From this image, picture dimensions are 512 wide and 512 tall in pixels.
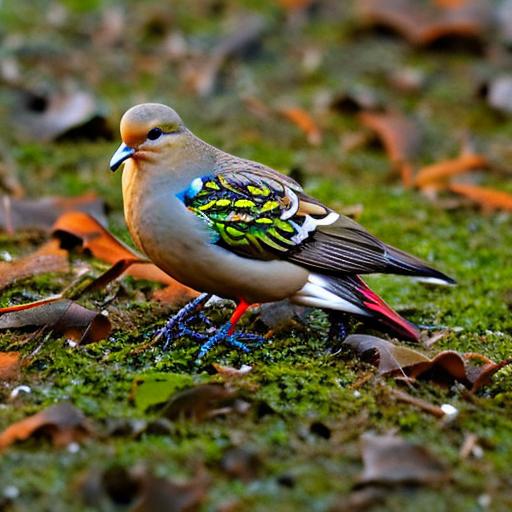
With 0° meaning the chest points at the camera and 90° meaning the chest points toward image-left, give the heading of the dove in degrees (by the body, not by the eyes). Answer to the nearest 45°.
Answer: approximately 90°

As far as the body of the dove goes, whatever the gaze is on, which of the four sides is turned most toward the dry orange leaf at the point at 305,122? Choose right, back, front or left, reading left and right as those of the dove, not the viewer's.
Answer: right

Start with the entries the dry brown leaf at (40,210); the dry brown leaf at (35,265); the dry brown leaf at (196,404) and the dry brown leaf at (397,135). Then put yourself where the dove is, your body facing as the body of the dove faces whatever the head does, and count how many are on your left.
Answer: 1

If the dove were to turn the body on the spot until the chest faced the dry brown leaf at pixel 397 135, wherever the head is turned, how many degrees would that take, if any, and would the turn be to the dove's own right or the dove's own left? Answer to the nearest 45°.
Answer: approximately 90° to the dove's own right

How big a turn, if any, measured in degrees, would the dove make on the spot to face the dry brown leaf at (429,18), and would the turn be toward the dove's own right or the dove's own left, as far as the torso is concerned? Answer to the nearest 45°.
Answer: approximately 90° to the dove's own right

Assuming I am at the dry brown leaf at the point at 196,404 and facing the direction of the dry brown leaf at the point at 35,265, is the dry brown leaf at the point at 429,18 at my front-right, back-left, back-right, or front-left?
front-right

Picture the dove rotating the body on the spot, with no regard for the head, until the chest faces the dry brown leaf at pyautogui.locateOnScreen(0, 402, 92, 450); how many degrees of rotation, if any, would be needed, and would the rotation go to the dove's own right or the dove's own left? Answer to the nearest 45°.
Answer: approximately 45° to the dove's own left

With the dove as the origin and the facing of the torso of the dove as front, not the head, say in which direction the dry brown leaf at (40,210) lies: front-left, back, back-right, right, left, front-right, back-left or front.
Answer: front-right

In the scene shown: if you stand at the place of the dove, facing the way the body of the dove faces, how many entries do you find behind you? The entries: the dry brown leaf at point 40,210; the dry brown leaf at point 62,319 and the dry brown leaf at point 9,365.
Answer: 0

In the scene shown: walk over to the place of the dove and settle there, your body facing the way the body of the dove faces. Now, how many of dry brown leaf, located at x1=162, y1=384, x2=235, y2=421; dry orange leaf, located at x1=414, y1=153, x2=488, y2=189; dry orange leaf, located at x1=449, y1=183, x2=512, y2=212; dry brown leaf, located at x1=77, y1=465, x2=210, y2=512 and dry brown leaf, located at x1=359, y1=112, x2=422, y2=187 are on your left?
2

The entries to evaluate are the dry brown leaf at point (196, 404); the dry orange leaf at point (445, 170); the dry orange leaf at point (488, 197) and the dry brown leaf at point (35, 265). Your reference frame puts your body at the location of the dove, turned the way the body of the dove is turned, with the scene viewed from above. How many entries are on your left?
1

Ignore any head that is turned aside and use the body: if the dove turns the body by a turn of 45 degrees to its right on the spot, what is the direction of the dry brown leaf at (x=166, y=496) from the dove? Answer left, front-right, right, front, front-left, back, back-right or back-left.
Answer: back-left

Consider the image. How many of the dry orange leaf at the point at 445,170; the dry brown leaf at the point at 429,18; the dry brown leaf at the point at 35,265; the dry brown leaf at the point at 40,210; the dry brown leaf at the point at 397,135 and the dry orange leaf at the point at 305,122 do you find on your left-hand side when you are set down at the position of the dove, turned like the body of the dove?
0

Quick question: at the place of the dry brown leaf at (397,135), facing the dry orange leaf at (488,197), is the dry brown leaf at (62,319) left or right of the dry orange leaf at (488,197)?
right

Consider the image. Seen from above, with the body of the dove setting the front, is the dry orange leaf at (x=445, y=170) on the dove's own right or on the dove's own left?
on the dove's own right

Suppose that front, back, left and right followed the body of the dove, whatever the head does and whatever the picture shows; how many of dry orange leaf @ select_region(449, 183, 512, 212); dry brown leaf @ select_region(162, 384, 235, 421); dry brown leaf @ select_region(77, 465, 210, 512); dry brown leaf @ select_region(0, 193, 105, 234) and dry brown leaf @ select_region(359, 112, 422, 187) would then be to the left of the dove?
2

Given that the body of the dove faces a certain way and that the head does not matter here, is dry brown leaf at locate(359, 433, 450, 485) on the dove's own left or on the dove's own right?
on the dove's own left
